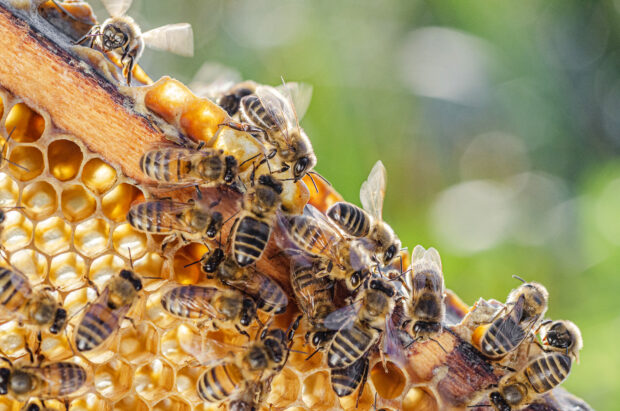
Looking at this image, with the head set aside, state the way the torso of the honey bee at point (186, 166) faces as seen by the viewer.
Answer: to the viewer's right

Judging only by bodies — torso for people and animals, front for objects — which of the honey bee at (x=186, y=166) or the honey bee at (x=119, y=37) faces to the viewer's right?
the honey bee at (x=186, y=166)

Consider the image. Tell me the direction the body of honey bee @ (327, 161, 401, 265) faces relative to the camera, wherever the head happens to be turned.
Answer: to the viewer's right

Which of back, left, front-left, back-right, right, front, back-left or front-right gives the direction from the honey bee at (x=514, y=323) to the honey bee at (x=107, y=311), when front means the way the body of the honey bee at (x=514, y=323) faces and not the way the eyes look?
back

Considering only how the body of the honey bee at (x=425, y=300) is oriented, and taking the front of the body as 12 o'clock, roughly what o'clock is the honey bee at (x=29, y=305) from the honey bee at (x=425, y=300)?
the honey bee at (x=29, y=305) is roughly at 2 o'clock from the honey bee at (x=425, y=300).

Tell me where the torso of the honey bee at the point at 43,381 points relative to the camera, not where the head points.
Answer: to the viewer's left

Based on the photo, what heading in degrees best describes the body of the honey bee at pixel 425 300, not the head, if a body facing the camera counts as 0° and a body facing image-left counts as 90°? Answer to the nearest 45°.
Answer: approximately 0°

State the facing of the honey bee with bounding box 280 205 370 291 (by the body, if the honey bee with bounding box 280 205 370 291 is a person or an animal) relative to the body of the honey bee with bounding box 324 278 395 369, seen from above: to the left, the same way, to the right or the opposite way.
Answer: to the right

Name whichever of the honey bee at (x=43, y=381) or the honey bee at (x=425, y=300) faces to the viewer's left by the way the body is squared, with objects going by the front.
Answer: the honey bee at (x=43, y=381)
